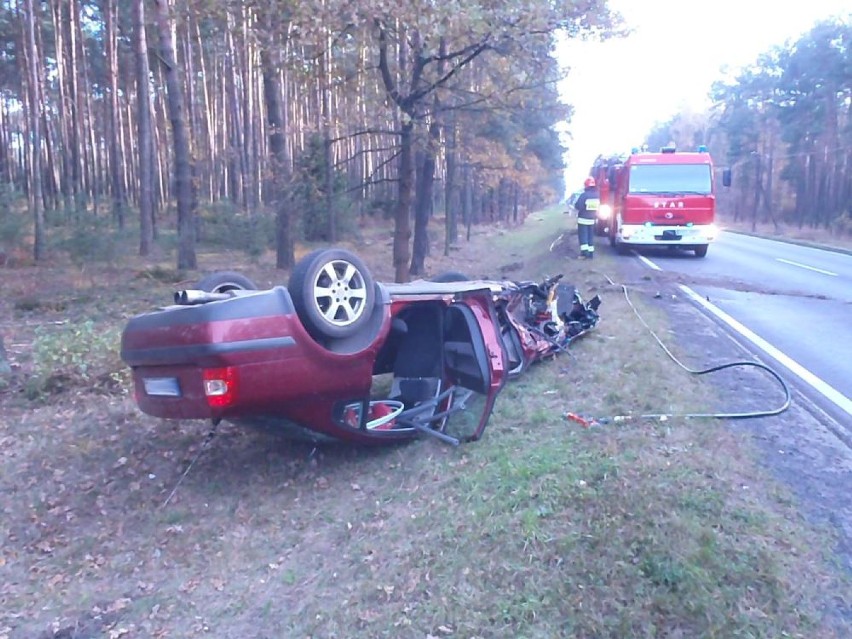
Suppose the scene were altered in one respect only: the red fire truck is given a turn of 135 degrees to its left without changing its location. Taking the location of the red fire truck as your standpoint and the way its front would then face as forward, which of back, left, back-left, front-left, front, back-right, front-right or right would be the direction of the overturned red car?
back-right

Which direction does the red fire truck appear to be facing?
toward the camera

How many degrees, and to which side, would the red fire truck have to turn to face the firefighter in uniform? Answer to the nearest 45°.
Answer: approximately 45° to its right
